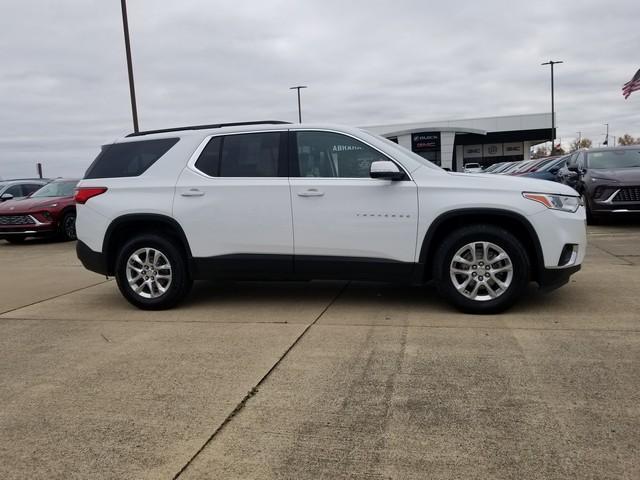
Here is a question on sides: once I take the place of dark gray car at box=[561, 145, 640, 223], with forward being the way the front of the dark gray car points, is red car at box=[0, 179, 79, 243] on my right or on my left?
on my right

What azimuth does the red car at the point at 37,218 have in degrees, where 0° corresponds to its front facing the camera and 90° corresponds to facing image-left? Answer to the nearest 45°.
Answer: approximately 45°

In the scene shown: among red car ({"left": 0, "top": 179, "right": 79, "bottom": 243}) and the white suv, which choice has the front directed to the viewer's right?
the white suv

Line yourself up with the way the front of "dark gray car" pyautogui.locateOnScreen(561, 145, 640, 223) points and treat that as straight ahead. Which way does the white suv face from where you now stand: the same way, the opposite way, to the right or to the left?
to the left

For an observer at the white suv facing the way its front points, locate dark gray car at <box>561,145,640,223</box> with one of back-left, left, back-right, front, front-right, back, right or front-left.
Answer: front-left

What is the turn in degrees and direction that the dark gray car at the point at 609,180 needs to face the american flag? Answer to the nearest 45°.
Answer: approximately 135° to its left

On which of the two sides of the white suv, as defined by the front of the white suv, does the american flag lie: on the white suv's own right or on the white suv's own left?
on the white suv's own left

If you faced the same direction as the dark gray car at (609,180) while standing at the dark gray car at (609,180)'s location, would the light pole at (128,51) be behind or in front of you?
behind

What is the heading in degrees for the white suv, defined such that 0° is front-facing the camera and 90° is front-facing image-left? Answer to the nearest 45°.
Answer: approximately 270°

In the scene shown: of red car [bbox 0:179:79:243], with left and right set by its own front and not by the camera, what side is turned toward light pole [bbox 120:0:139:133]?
back

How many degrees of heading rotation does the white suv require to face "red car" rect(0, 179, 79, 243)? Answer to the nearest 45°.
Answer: approximately 135° to its left

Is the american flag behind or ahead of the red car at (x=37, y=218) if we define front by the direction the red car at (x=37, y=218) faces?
behind

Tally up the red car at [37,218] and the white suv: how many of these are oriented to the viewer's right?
1
